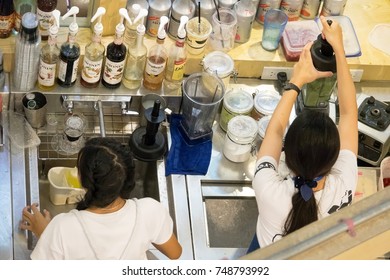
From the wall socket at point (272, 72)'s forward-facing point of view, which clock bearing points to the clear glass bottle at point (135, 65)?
The clear glass bottle is roughly at 2 o'clock from the wall socket.

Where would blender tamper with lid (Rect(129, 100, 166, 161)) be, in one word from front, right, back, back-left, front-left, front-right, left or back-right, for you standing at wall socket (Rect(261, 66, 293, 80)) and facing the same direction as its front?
front-right

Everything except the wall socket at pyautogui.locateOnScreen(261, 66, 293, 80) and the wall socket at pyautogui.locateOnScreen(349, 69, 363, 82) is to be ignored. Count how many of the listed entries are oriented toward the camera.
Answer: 2

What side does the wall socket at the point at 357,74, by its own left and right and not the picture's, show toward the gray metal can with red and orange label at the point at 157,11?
right

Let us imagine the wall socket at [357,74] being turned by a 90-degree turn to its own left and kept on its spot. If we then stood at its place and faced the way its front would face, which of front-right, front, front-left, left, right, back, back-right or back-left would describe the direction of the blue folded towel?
back-right

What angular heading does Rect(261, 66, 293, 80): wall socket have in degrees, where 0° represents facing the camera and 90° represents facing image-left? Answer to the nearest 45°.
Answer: approximately 0°

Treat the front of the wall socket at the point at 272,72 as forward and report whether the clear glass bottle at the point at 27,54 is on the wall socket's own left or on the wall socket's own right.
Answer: on the wall socket's own right
